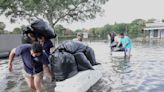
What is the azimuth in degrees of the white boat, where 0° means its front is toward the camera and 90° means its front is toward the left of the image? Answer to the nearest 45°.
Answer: approximately 45°

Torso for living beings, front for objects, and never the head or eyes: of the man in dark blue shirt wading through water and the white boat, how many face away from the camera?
0

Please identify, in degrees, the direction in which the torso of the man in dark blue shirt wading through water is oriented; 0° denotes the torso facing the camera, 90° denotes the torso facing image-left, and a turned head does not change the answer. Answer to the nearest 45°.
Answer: approximately 0°

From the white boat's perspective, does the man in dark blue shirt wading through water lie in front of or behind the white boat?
in front
